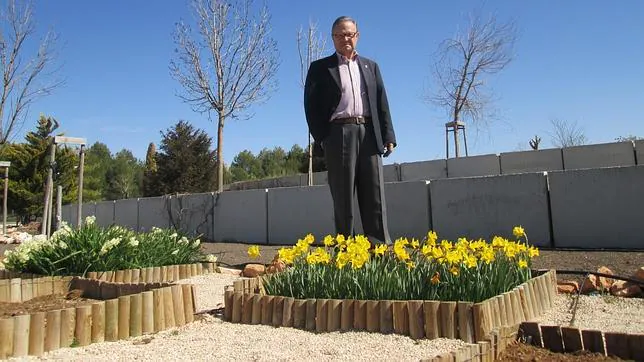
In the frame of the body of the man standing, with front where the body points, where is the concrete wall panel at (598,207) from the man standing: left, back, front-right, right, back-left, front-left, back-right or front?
back-left

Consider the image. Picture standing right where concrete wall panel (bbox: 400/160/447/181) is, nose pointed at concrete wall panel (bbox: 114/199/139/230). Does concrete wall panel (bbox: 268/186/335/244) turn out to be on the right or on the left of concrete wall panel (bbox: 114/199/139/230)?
left

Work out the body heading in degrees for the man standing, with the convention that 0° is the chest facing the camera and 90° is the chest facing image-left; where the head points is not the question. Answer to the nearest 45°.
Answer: approximately 0°

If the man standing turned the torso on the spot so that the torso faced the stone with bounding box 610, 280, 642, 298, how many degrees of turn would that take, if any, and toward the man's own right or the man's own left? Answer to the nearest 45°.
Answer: approximately 90° to the man's own left

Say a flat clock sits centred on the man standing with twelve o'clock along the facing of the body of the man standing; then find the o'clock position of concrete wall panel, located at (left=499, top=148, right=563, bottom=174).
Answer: The concrete wall panel is roughly at 7 o'clock from the man standing.

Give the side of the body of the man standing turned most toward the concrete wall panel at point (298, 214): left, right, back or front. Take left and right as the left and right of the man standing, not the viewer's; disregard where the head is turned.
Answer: back

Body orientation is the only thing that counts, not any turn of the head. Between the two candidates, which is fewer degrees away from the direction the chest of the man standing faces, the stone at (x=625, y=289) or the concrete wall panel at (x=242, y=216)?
the stone

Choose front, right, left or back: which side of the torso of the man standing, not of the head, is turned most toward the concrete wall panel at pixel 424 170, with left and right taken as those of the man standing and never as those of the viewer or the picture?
back
